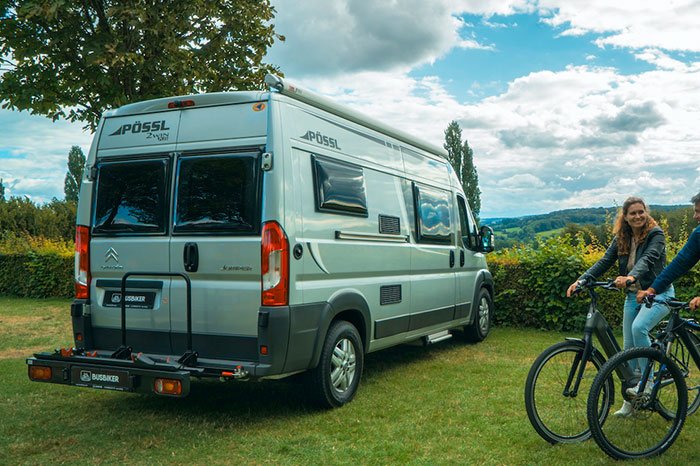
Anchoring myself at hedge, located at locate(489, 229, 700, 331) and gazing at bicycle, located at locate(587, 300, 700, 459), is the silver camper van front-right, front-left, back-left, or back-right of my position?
front-right

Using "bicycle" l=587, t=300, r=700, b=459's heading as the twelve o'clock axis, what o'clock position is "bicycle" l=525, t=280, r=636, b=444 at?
"bicycle" l=525, t=280, r=636, b=444 is roughly at 1 o'clock from "bicycle" l=587, t=300, r=700, b=459.

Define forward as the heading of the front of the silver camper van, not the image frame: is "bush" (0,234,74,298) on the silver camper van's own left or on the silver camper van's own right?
on the silver camper van's own left

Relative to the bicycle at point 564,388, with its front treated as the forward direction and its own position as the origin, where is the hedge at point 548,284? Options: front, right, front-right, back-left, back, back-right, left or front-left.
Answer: back-right

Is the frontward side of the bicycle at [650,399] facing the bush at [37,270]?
no

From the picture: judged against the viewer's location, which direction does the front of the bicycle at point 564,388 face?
facing the viewer and to the left of the viewer

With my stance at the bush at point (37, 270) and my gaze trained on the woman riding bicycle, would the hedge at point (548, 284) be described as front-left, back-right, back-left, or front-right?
front-left

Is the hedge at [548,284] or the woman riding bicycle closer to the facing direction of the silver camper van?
the hedge

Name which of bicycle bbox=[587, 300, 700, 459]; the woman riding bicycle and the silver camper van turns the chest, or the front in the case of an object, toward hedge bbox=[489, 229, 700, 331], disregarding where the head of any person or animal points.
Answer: the silver camper van

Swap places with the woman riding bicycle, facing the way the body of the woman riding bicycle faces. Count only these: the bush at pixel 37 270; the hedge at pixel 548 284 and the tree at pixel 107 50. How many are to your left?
0

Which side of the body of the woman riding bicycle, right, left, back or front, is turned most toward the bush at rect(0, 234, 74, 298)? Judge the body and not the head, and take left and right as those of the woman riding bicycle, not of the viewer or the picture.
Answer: right

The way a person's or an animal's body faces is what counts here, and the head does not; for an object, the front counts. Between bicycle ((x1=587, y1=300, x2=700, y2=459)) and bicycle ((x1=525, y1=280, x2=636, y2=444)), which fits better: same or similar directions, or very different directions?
same or similar directions

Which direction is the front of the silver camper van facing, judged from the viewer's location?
facing away from the viewer and to the right of the viewer
